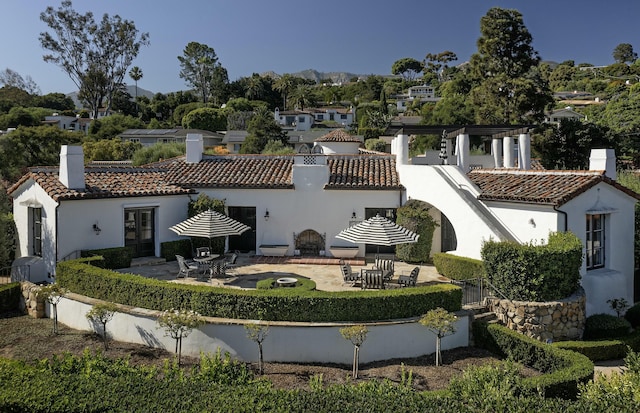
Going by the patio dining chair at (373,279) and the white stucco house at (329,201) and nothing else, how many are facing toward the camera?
1

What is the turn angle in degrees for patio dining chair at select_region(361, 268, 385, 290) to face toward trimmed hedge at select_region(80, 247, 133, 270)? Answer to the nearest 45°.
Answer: approximately 90° to its left

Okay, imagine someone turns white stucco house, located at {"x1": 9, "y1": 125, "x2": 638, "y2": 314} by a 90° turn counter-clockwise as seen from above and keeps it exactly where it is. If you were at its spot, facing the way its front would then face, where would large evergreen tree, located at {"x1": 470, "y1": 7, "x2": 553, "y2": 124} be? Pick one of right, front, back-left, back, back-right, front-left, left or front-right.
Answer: front-left

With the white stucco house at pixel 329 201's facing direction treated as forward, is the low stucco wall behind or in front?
in front

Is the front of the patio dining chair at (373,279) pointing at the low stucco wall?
no

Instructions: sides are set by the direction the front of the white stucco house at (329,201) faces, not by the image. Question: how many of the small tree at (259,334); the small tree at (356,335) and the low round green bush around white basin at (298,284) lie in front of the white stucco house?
3

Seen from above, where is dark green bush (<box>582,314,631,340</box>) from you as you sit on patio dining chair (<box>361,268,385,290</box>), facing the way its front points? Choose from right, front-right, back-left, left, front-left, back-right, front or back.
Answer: right

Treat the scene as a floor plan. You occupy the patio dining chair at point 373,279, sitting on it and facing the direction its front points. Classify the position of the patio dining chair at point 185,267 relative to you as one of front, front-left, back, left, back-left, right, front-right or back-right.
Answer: left

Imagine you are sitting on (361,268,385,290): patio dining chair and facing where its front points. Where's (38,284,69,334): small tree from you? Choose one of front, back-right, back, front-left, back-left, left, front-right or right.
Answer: left

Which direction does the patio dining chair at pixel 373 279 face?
away from the camera

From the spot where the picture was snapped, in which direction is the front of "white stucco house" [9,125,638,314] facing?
facing the viewer

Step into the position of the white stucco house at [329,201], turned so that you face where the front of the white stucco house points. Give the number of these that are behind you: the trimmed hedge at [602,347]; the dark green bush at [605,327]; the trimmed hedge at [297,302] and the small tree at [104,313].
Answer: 0

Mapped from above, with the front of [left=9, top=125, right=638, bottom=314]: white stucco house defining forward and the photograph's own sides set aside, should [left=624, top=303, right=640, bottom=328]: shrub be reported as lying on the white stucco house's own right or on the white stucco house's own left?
on the white stucco house's own left

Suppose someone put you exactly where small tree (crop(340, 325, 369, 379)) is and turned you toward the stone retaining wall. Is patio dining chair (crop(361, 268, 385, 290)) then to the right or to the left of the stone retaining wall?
left

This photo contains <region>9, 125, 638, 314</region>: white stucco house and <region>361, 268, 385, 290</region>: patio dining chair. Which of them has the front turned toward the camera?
the white stucco house

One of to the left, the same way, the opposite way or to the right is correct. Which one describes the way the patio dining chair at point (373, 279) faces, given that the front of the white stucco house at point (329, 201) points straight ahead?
the opposite way

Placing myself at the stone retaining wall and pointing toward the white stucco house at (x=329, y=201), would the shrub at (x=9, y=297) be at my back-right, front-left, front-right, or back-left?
front-left

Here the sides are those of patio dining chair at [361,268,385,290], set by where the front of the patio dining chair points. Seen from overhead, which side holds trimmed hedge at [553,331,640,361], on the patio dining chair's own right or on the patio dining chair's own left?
on the patio dining chair's own right

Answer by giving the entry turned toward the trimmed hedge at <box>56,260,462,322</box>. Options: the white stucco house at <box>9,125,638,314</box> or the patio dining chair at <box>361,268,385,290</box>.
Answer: the white stucco house

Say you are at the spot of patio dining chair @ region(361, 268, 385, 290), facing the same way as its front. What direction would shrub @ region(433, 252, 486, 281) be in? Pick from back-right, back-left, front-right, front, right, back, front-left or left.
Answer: front-right

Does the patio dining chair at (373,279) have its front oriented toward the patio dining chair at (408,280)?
no
